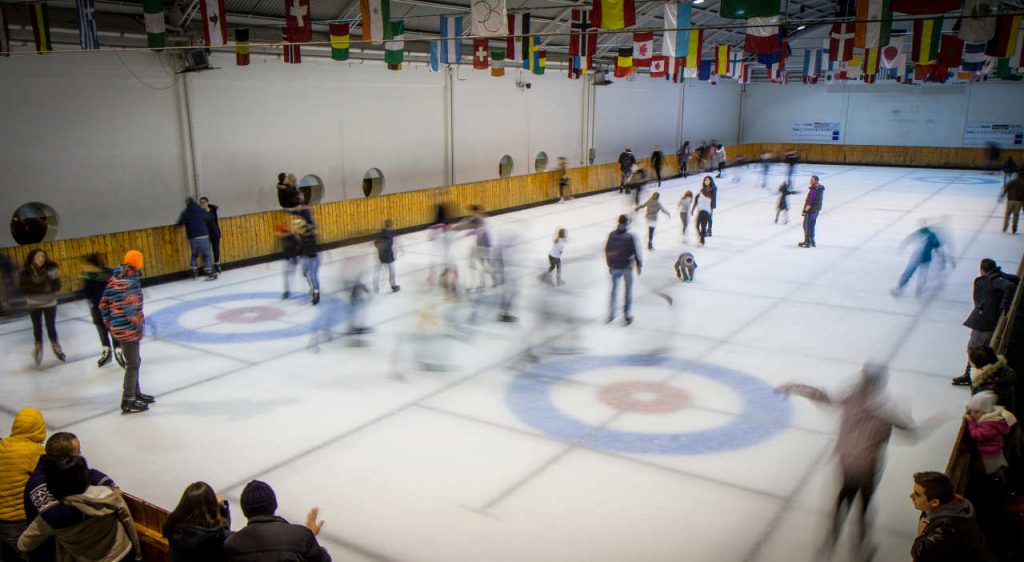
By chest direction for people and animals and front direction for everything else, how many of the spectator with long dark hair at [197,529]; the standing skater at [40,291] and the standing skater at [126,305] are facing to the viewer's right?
1

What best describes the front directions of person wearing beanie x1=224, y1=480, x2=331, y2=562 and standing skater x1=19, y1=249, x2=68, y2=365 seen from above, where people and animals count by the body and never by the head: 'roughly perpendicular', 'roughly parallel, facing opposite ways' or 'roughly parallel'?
roughly parallel, facing opposite ways

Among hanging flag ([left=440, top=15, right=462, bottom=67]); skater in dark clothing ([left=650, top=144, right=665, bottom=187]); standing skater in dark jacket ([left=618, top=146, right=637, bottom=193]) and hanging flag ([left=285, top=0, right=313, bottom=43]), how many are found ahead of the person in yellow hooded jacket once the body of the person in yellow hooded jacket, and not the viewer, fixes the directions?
4

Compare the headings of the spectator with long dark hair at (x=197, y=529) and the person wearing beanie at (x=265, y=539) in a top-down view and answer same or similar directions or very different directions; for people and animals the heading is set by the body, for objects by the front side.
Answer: same or similar directions

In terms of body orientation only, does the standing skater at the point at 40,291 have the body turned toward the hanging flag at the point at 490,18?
no

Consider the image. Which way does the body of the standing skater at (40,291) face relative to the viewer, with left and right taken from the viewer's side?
facing the viewer

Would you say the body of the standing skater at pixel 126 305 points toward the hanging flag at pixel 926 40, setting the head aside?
yes

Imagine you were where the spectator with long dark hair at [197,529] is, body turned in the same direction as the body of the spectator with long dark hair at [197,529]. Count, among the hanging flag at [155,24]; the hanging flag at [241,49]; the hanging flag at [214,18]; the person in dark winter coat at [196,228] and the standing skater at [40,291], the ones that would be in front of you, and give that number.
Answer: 5

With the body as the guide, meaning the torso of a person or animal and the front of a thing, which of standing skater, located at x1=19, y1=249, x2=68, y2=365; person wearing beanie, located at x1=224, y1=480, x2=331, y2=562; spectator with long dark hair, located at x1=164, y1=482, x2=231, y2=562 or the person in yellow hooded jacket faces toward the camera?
the standing skater

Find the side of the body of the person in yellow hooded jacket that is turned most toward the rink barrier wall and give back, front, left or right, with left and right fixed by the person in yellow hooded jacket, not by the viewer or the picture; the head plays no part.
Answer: front

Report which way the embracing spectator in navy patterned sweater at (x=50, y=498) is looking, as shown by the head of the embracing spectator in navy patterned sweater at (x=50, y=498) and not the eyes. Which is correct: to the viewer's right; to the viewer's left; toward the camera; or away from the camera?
away from the camera

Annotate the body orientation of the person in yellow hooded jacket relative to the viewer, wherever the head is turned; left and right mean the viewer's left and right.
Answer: facing away from the viewer and to the right of the viewer

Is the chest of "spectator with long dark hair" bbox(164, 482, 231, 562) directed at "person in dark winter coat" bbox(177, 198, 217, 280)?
yes

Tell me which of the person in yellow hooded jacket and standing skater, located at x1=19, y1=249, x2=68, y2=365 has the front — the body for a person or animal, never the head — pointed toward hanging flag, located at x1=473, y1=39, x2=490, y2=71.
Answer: the person in yellow hooded jacket

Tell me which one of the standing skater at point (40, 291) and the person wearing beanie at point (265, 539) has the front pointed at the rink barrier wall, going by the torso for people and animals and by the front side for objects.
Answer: the person wearing beanie

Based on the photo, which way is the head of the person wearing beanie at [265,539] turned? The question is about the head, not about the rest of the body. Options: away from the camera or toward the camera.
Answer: away from the camera

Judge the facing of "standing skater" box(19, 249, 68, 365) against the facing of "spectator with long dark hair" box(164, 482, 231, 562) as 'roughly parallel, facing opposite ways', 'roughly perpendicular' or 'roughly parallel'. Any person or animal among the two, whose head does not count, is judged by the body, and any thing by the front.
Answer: roughly parallel, facing opposite ways

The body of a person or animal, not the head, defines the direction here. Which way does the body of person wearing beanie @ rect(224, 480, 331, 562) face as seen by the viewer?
away from the camera

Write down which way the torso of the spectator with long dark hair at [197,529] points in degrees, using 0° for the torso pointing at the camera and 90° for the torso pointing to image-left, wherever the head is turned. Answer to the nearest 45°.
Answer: approximately 180°
